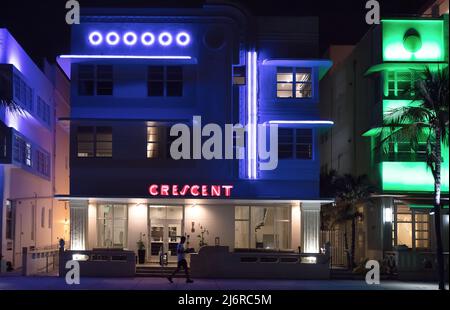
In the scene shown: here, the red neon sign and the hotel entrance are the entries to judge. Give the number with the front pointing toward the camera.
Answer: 2

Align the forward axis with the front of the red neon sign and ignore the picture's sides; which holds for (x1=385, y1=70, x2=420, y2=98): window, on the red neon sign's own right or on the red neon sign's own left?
on the red neon sign's own left

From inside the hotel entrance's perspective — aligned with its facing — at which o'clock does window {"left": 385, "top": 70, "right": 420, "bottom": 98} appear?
The window is roughly at 9 o'clock from the hotel entrance.

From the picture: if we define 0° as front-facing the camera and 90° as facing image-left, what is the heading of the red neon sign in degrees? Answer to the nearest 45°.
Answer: approximately 0°

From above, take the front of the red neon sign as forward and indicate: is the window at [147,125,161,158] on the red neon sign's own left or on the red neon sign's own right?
on the red neon sign's own right

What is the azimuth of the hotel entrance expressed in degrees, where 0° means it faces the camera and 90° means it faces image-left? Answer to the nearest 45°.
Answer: approximately 0°

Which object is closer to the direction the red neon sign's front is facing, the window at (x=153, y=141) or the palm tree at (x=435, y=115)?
the palm tree
